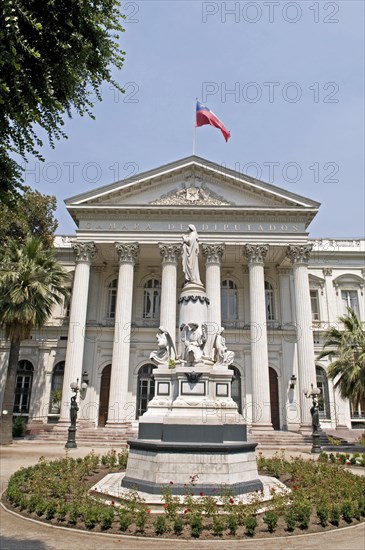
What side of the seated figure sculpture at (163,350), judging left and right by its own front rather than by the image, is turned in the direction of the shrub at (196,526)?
left

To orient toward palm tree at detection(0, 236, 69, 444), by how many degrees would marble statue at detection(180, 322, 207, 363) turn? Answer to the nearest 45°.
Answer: approximately 135° to its right

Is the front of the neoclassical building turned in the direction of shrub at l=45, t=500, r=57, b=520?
yes

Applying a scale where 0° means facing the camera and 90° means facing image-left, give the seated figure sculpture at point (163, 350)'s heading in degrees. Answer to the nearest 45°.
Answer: approximately 90°

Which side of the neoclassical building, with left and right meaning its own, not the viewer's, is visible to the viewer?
front

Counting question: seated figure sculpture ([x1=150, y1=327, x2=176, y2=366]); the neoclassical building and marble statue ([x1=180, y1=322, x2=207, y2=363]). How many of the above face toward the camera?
2

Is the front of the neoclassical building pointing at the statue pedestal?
yes

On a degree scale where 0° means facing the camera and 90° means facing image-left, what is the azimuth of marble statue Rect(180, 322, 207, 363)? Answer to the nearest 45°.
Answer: approximately 0°

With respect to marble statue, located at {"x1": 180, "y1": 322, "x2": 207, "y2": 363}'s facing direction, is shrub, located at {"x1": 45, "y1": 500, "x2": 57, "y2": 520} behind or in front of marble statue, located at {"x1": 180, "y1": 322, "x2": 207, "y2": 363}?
in front

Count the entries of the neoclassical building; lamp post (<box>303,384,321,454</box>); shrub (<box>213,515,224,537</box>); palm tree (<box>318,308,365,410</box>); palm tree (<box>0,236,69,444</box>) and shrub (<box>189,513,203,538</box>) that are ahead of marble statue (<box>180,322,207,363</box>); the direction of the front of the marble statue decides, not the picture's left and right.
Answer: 2

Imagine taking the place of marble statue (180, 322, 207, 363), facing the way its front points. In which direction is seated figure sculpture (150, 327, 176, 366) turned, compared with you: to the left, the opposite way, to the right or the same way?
to the right
